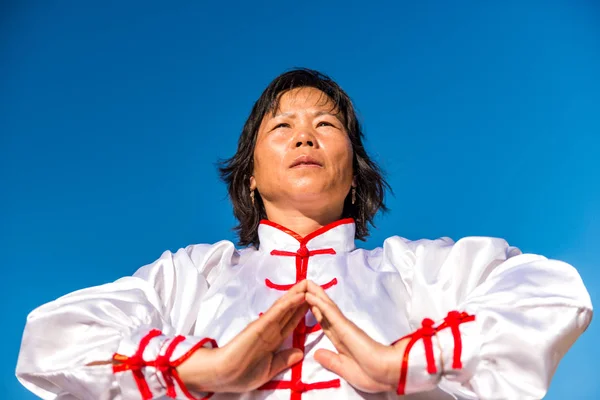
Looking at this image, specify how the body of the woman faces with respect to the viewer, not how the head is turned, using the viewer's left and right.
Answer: facing the viewer
